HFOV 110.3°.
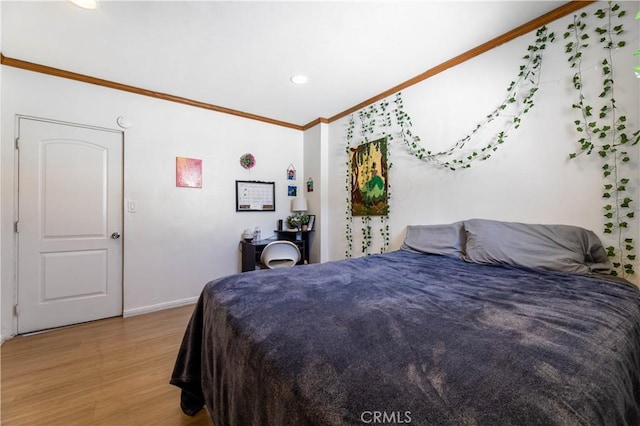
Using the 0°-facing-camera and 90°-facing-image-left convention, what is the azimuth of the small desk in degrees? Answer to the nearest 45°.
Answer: approximately 315°

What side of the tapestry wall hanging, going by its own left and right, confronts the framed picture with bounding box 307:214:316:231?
right

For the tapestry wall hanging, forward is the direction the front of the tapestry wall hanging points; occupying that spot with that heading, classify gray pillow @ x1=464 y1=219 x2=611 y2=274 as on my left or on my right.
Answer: on my left

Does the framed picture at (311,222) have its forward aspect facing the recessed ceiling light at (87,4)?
yes

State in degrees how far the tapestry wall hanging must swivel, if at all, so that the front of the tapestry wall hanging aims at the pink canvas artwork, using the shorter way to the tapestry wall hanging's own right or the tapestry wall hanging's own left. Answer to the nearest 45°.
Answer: approximately 45° to the tapestry wall hanging's own right

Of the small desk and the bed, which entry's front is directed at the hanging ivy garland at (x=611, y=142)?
the small desk

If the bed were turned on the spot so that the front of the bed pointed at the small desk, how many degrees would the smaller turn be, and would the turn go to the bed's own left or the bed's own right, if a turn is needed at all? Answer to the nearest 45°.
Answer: approximately 90° to the bed's own right

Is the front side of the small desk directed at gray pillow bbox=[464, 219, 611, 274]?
yes

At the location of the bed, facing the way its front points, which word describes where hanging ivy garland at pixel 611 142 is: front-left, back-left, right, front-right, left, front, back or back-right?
back
